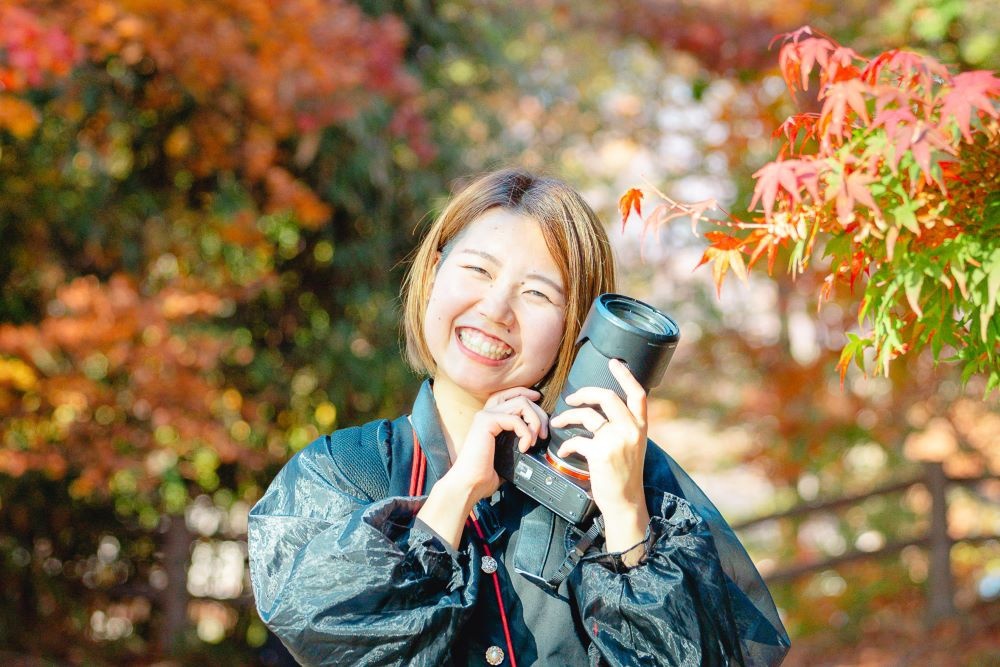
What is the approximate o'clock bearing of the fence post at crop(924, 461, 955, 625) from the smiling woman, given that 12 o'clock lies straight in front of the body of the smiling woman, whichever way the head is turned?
The fence post is roughly at 7 o'clock from the smiling woman.

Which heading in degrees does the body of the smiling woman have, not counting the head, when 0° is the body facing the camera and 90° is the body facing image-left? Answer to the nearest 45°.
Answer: approximately 0°

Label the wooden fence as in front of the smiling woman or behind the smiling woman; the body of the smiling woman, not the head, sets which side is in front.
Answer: behind

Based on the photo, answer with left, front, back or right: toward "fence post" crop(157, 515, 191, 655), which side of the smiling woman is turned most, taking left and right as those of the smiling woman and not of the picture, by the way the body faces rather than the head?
back

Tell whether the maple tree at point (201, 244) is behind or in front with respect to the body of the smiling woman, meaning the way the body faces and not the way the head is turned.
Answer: behind
